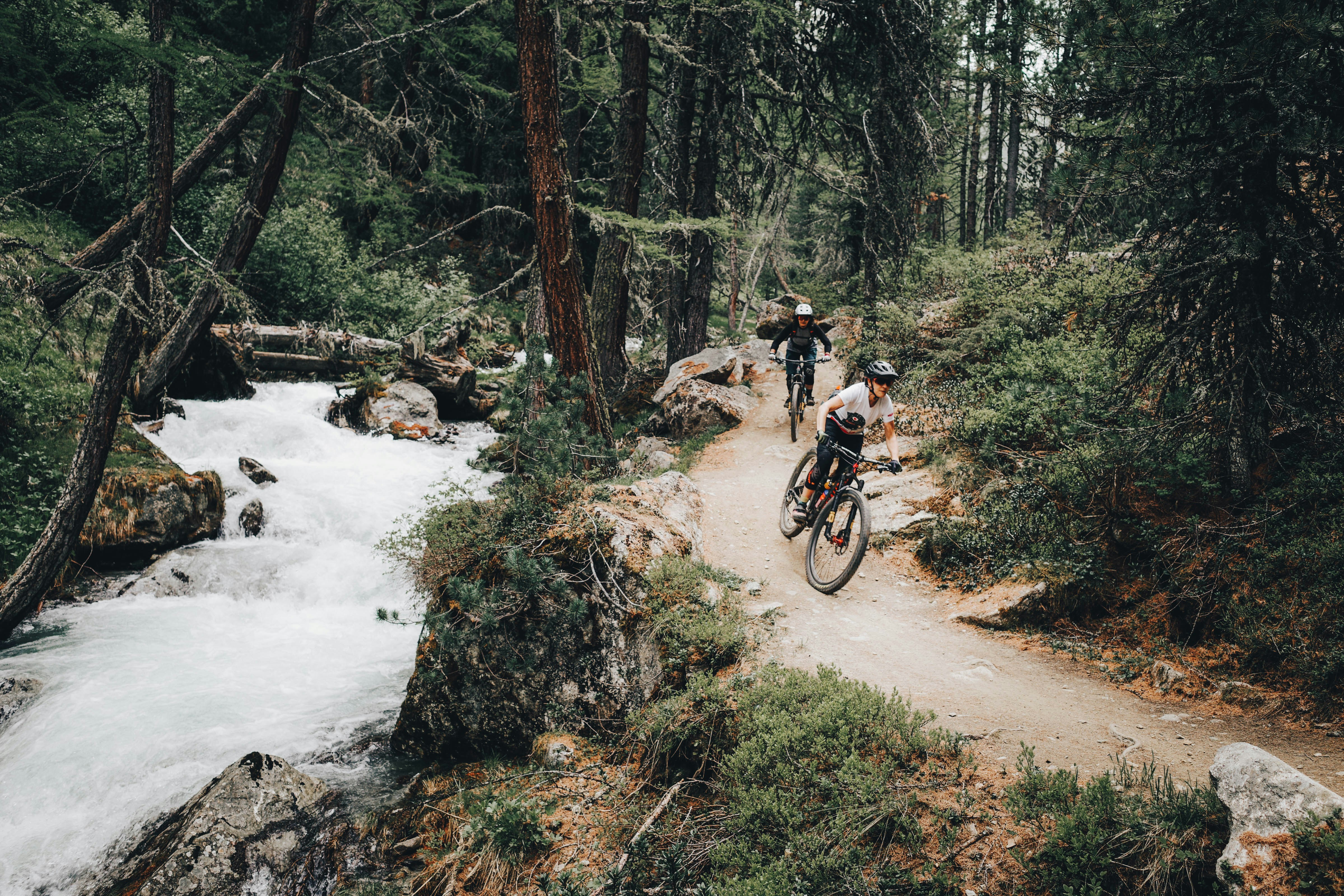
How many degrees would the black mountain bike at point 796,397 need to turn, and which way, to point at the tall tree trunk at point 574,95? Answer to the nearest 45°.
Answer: approximately 135° to its right

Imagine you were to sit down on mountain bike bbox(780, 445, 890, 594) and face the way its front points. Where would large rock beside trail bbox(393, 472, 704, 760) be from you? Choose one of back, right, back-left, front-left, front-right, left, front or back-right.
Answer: right

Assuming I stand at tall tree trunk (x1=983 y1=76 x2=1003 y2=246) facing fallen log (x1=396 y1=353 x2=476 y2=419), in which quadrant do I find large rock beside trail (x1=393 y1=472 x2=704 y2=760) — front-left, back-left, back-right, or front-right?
front-left

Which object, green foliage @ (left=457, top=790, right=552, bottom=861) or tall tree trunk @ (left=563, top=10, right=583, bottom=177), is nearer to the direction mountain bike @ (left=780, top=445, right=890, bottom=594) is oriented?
the green foliage

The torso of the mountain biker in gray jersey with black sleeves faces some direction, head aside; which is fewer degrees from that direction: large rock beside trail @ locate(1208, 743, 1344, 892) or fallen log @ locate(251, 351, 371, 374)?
the large rock beside trail

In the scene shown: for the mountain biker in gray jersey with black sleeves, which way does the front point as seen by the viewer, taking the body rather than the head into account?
toward the camera

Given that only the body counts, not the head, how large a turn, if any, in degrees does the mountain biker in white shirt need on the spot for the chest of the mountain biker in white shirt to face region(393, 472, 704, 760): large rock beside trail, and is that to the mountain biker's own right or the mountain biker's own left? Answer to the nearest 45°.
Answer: approximately 90° to the mountain biker's own right

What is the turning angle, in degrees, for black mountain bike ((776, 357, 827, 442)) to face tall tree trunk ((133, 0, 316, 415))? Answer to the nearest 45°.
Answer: approximately 90° to its right

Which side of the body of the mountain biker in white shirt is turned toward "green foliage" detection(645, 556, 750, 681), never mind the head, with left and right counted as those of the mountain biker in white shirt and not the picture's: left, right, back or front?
right

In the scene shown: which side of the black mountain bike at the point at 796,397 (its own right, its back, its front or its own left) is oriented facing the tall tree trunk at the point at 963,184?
back

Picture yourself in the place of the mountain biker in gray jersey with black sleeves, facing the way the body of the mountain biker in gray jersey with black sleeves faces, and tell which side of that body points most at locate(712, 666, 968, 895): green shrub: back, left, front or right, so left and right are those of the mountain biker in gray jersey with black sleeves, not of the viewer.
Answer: front

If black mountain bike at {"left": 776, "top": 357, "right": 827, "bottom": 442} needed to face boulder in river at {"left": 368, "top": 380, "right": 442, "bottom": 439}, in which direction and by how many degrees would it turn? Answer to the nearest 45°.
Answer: approximately 90° to its right

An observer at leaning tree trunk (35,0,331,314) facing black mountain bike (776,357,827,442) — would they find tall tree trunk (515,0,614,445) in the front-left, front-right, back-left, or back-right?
front-right

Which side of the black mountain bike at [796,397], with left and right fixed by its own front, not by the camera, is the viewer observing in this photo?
front

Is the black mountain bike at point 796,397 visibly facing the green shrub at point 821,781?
yes

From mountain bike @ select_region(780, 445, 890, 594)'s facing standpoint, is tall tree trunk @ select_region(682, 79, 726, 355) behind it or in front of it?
behind
